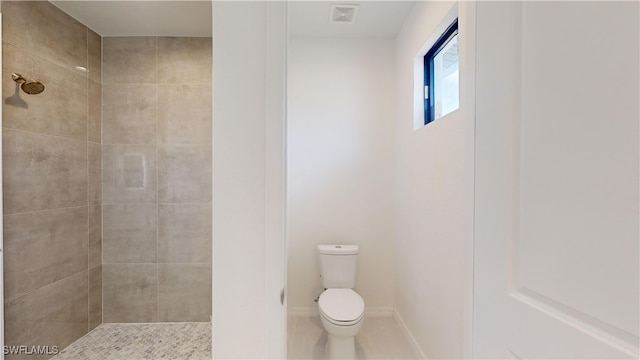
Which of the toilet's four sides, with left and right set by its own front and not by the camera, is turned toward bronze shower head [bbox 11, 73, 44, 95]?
right

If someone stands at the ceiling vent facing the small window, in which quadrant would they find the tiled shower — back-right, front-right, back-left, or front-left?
back-right

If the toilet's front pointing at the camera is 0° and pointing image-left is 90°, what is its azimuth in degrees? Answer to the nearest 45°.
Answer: approximately 0°

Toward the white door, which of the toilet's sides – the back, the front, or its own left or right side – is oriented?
front

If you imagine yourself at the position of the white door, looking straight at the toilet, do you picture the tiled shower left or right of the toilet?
left

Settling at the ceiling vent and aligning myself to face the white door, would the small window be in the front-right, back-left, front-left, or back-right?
front-left

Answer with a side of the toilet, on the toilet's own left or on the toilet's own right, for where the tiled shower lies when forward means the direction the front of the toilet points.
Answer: on the toilet's own right
